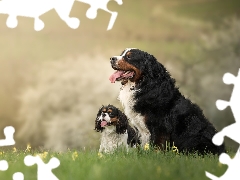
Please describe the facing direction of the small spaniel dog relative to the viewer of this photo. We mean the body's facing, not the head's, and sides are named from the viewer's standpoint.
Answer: facing the viewer and to the left of the viewer

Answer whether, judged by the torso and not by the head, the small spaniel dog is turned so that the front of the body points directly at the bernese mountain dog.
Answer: no

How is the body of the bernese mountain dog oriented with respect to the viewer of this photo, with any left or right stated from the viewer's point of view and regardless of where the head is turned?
facing to the left of the viewer

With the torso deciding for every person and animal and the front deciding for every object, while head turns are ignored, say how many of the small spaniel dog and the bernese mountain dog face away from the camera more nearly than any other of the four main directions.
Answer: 0
